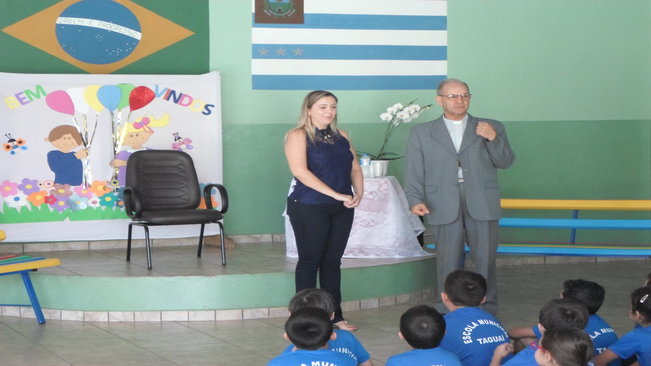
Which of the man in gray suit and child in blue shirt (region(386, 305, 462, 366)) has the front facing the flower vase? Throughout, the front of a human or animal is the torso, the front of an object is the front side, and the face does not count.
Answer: the child in blue shirt

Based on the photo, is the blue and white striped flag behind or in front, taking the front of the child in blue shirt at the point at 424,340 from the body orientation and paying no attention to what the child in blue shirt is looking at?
in front

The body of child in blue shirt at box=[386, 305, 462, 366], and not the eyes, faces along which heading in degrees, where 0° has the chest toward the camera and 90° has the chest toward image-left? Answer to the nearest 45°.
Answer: approximately 180°

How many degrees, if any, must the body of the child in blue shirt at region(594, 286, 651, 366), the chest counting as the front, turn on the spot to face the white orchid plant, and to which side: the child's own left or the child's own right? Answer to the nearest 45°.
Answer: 0° — they already face it

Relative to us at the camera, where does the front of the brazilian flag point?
facing the viewer

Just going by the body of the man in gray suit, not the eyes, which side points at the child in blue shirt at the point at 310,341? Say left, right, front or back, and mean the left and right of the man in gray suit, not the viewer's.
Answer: front

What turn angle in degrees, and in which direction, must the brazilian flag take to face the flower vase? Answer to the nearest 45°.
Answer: approximately 45° to its left

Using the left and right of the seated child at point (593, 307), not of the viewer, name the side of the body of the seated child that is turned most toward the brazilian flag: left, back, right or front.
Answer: front

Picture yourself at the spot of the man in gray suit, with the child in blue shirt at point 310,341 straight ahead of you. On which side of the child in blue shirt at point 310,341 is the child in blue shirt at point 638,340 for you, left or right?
left

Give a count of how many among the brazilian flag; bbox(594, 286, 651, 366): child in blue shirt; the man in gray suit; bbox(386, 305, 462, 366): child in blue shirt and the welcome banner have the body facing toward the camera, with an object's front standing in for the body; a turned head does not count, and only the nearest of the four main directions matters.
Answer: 3

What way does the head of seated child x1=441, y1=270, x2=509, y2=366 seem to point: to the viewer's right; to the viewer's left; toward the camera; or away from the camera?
away from the camera

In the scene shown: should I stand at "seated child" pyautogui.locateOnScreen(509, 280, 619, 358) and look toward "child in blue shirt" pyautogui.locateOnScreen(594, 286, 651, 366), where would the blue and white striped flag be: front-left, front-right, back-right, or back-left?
back-left

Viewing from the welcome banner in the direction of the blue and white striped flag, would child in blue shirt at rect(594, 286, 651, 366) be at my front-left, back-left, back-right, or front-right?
front-right

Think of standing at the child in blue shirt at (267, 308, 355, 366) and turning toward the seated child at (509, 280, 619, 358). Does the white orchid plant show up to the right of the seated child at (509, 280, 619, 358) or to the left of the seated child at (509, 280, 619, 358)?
left

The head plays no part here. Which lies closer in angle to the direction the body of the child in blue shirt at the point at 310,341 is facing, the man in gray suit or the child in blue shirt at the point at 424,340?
the man in gray suit

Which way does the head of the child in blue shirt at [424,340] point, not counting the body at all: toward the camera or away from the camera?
away from the camera

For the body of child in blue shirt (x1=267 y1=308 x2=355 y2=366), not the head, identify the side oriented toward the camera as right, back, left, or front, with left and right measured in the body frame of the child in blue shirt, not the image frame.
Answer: back

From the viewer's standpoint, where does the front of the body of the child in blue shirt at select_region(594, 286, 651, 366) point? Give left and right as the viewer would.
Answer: facing away from the viewer and to the left of the viewer

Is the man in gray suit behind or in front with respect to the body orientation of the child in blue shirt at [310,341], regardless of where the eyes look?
in front
